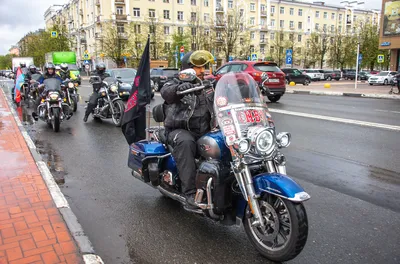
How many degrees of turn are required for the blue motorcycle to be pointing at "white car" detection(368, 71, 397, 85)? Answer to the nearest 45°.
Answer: approximately 90° to its left

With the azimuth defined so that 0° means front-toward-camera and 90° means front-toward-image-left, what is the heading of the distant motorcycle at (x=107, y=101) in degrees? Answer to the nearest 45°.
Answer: approximately 315°

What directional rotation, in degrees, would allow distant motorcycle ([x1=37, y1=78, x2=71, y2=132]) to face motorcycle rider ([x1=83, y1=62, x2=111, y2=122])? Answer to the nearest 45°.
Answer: approximately 135° to its left

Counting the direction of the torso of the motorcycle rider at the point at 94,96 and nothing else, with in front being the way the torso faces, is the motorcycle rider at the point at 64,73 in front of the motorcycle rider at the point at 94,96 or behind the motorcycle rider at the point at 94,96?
behind

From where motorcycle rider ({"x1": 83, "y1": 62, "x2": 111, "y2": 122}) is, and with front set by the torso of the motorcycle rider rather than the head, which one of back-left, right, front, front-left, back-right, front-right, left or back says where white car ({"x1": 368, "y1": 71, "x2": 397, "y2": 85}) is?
left

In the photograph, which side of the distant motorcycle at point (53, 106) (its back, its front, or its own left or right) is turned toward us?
front

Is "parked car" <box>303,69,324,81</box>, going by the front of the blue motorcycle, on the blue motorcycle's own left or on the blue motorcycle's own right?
on the blue motorcycle's own left

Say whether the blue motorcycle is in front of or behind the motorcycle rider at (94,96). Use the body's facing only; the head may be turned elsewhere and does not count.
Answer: in front

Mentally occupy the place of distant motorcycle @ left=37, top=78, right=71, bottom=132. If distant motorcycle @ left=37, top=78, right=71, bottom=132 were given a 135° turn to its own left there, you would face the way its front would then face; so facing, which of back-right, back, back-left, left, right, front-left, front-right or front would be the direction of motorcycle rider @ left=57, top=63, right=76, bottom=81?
front-left

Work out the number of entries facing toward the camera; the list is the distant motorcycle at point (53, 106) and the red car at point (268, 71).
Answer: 1

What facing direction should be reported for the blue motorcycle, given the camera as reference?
facing the viewer and to the right of the viewer
